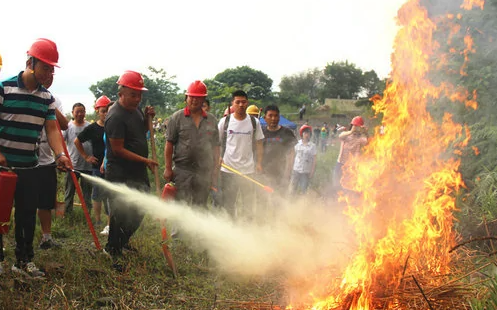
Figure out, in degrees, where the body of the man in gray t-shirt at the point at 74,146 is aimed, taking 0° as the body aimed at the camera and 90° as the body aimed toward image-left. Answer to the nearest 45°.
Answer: approximately 315°

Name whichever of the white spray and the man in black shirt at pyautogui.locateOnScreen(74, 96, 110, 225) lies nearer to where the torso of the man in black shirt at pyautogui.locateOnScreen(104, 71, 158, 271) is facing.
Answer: the white spray

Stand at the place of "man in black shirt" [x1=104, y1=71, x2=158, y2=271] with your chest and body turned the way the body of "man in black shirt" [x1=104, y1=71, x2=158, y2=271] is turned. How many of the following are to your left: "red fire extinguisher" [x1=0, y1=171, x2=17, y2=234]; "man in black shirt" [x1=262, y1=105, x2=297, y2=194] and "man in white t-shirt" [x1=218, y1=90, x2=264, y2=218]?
2

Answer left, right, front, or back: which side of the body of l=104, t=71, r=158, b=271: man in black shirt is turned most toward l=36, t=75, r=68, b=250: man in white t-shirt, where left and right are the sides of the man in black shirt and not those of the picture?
back

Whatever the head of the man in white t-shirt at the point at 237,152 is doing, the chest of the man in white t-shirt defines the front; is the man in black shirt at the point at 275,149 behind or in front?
behind

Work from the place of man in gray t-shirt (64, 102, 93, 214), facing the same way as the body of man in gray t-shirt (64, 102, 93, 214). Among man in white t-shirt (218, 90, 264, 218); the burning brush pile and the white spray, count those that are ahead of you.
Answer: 3

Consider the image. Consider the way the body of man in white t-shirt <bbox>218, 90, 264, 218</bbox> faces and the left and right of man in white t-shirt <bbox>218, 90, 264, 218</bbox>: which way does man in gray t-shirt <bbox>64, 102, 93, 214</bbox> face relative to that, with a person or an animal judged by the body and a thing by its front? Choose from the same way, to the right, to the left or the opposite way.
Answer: the same way
